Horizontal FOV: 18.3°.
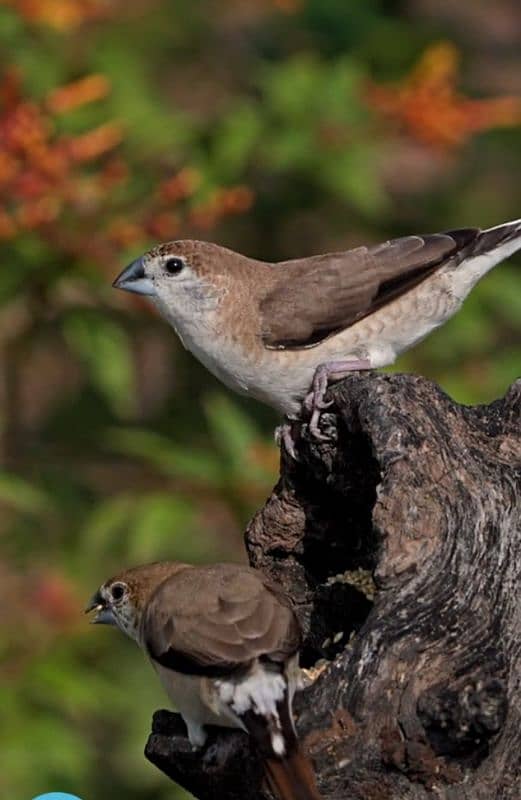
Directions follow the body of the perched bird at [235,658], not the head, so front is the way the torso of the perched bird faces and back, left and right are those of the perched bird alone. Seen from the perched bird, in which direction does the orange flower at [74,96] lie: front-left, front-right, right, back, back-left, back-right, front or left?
front-right

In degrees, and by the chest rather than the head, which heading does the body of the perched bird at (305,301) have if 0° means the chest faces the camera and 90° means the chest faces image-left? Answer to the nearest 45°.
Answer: approximately 90°

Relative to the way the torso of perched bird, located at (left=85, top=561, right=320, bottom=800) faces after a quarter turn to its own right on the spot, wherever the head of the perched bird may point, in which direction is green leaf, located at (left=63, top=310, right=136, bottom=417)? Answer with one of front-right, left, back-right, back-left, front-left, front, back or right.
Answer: front-left

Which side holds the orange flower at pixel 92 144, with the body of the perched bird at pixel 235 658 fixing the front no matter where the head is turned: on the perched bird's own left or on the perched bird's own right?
on the perched bird's own right

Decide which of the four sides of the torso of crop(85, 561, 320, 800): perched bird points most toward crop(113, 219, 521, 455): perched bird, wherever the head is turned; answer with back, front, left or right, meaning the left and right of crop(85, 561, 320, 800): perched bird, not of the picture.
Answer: right

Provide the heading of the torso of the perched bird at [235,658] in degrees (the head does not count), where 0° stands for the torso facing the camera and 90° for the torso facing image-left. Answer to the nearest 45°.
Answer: approximately 135°

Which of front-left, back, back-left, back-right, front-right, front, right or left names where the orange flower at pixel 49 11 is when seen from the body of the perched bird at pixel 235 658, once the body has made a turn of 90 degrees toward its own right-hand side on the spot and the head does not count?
front-left
